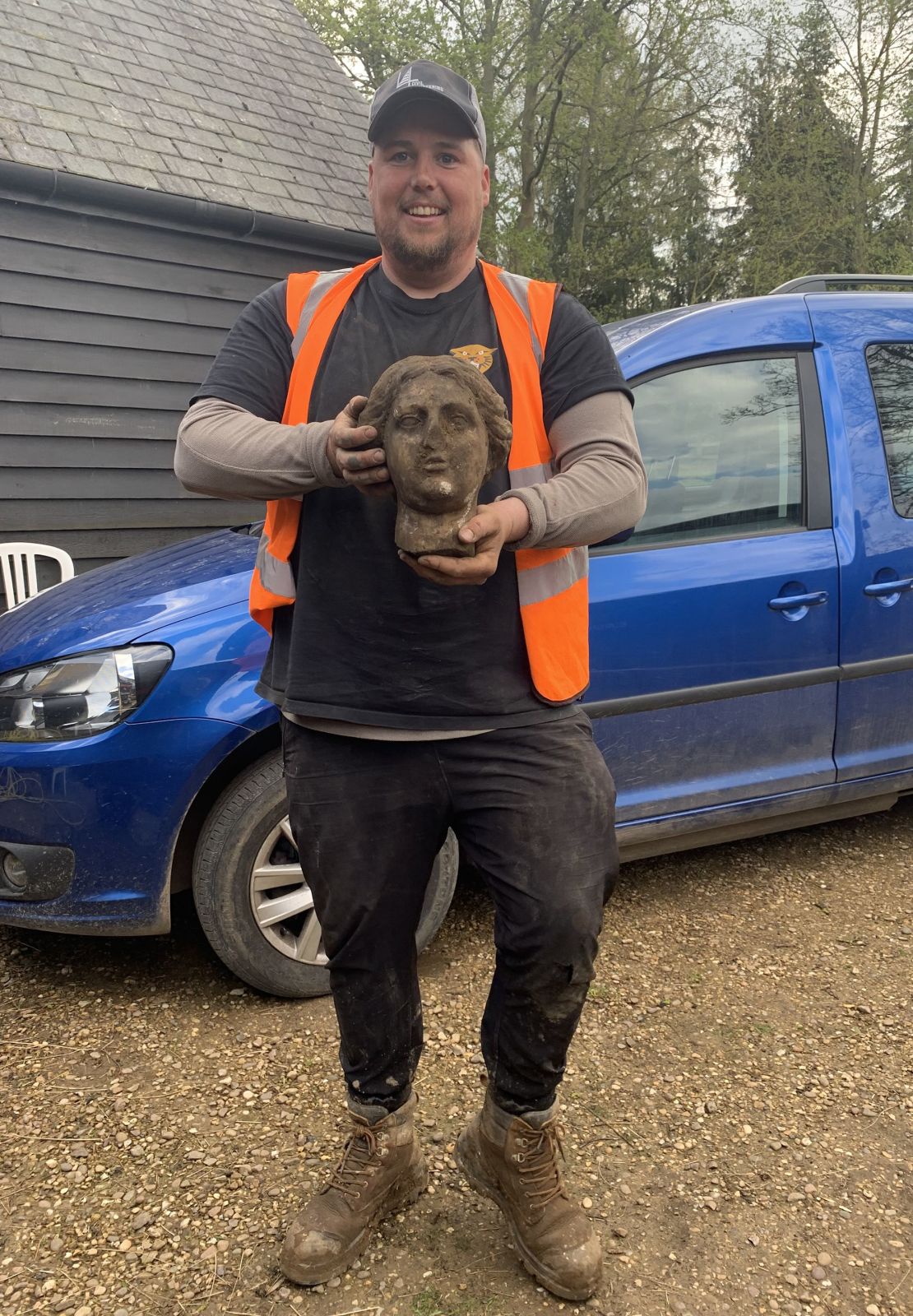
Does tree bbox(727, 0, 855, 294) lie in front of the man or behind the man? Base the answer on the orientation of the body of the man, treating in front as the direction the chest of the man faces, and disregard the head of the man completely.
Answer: behind

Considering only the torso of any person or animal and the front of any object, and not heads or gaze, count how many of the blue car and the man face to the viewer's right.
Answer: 0

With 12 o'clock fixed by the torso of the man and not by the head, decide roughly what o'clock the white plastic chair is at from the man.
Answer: The white plastic chair is roughly at 5 o'clock from the man.

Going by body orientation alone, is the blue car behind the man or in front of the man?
behind

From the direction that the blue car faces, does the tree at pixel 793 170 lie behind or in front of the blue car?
behind

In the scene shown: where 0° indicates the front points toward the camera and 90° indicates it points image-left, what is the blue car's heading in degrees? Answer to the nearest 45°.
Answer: approximately 45°

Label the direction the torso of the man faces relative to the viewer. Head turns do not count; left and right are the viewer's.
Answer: facing the viewer

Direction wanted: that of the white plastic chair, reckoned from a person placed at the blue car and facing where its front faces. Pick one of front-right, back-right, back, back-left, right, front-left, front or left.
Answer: right
